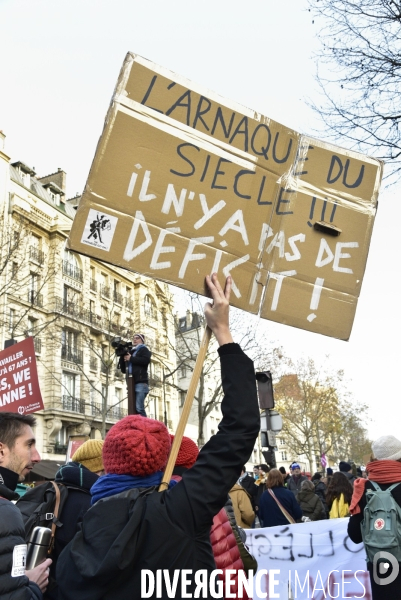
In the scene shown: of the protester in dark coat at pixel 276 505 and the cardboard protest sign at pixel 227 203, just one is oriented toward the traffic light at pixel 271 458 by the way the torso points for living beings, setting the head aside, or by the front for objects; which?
the protester in dark coat

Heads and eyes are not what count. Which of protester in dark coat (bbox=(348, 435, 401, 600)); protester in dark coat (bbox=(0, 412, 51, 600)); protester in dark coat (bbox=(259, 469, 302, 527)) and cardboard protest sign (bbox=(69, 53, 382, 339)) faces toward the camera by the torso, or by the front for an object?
the cardboard protest sign

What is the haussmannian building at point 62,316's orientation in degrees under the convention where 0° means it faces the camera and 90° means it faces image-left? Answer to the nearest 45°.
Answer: approximately 315°

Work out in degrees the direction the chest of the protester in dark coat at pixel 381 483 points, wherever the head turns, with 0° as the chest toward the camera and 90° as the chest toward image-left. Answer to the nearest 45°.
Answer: approximately 180°

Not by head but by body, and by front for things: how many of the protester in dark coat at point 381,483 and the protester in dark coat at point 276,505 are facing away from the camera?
2

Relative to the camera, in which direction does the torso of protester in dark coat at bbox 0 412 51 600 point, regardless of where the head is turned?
to the viewer's right

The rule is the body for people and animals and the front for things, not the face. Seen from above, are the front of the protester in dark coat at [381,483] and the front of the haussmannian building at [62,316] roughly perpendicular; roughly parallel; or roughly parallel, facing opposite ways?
roughly perpendicular

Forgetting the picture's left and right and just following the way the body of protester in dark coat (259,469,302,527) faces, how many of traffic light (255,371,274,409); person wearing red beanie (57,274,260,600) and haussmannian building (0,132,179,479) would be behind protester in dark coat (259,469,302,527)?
1

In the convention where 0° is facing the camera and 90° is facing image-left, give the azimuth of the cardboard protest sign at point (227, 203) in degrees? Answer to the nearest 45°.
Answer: approximately 0°

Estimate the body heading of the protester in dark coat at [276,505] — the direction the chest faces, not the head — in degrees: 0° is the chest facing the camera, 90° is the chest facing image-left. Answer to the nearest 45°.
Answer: approximately 180°

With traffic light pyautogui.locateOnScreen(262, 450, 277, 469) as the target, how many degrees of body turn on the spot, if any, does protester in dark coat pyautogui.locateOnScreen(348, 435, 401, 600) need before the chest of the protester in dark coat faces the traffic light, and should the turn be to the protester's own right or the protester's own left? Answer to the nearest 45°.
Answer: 0° — they already face it

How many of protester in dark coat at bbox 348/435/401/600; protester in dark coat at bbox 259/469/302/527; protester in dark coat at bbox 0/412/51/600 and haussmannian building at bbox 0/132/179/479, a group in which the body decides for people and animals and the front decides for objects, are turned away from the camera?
2

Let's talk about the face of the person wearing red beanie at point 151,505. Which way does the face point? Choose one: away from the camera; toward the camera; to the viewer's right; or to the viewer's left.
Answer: away from the camera
